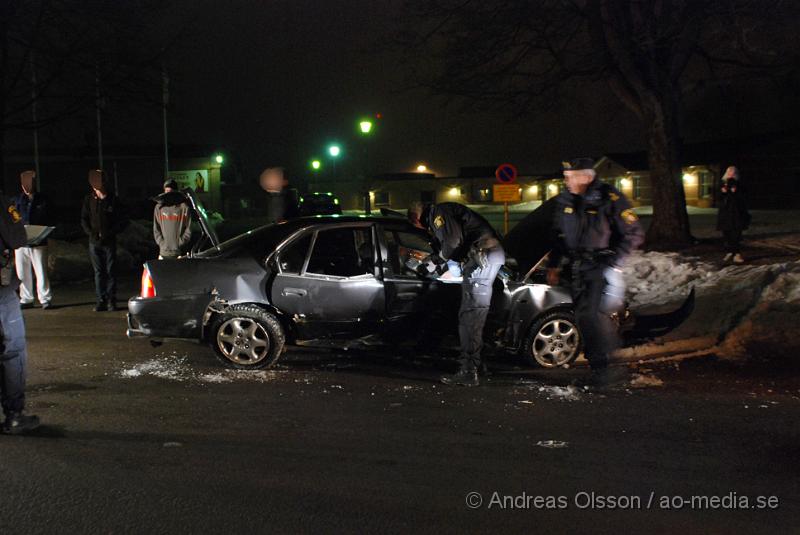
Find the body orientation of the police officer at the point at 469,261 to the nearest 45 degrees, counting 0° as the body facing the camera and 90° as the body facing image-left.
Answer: approximately 90°

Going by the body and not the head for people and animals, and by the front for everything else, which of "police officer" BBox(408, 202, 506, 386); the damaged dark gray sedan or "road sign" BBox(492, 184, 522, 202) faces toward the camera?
the road sign

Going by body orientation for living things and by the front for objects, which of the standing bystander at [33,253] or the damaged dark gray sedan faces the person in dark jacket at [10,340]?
the standing bystander

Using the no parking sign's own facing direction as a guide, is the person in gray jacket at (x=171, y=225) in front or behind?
in front

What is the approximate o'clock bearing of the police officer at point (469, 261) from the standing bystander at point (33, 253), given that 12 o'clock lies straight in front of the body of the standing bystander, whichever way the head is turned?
The police officer is roughly at 11 o'clock from the standing bystander.

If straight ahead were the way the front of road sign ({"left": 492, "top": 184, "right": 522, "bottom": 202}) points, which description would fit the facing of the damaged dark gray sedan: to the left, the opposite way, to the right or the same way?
to the left

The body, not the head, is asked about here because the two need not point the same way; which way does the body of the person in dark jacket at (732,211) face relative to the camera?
toward the camera

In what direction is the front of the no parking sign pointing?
toward the camera

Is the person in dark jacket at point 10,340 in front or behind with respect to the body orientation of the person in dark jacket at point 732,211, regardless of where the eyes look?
in front

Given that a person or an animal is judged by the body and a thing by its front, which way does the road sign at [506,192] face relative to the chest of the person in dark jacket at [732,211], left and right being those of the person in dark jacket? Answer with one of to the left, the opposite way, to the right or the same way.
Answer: the same way

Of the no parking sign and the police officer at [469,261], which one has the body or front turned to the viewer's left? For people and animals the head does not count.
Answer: the police officer

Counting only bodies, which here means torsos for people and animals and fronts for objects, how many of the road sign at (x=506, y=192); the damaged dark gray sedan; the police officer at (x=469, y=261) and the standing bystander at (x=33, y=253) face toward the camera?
2

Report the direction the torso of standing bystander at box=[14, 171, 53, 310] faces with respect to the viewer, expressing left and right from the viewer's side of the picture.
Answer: facing the viewer

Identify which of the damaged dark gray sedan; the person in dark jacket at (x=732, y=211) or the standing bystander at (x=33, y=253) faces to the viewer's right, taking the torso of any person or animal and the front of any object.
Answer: the damaged dark gray sedan

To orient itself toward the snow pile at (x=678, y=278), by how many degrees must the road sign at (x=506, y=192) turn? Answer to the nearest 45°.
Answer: approximately 45° to its left

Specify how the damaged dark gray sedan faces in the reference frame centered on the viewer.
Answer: facing to the right of the viewer
